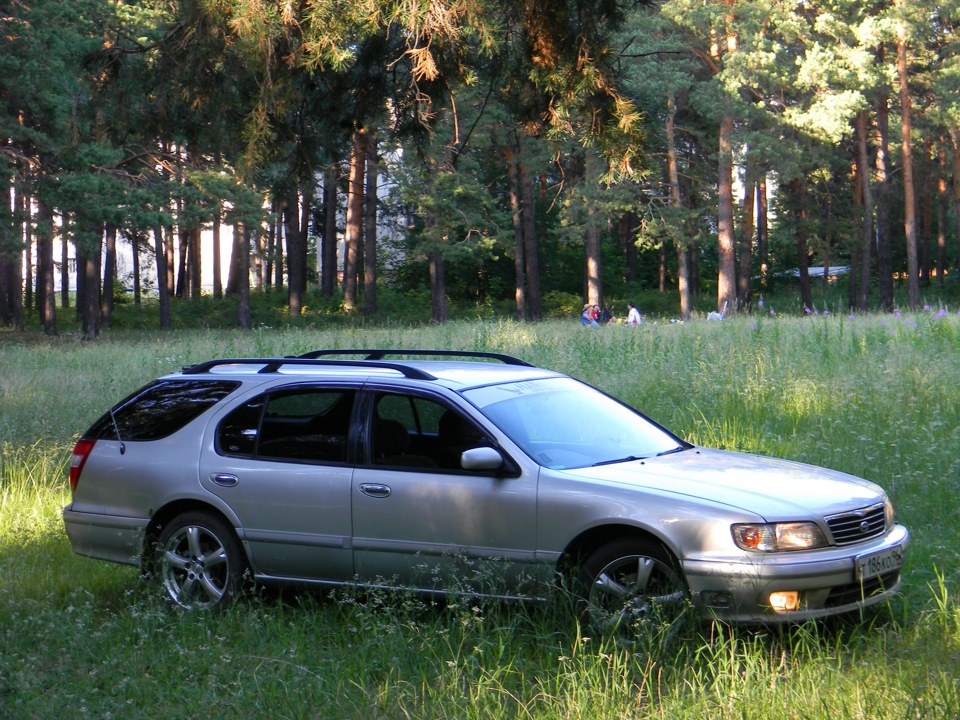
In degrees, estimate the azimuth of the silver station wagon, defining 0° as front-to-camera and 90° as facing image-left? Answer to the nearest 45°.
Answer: approximately 315°
